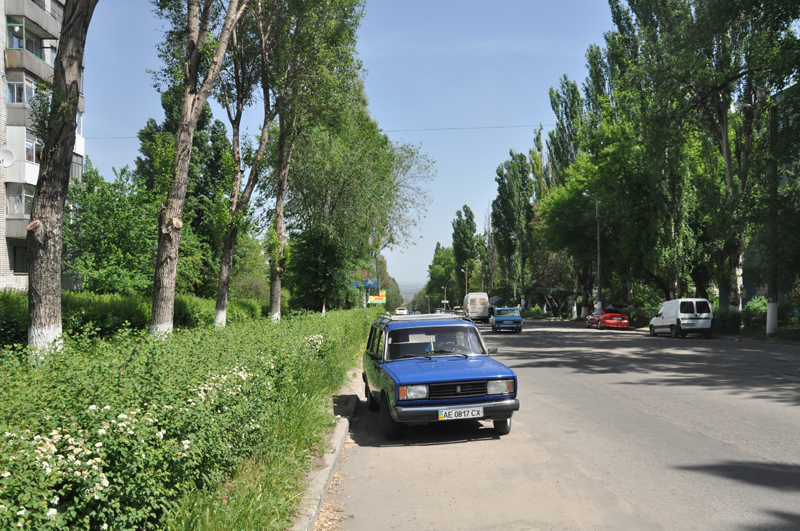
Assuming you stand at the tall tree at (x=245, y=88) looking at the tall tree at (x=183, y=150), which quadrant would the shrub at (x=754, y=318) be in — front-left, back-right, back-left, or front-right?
back-left

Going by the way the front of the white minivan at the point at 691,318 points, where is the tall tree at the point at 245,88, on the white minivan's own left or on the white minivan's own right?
on the white minivan's own left

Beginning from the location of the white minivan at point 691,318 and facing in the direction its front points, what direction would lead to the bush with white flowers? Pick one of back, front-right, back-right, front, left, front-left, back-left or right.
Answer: back-left

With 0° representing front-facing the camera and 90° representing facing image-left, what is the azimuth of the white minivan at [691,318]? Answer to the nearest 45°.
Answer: approximately 135°

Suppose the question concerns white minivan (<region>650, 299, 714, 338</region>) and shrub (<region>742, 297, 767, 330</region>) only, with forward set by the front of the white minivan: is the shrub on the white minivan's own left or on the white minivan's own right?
on the white minivan's own right

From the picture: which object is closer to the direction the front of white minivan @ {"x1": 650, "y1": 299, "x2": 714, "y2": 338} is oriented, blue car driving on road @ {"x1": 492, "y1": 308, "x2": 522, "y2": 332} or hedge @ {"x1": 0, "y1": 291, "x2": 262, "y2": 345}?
the blue car driving on road

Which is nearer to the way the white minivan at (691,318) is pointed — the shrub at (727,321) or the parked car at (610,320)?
the parked car

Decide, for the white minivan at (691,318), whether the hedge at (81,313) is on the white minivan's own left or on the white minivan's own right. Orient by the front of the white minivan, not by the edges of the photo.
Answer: on the white minivan's own left
